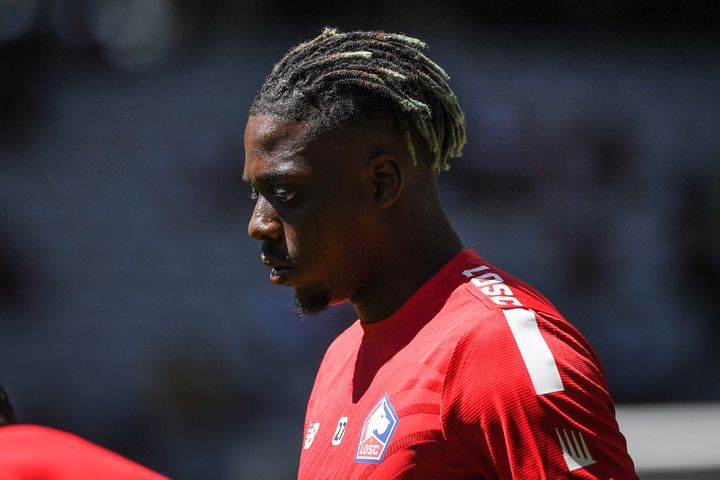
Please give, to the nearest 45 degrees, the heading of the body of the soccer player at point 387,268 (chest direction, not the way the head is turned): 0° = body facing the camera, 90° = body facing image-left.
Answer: approximately 45°
